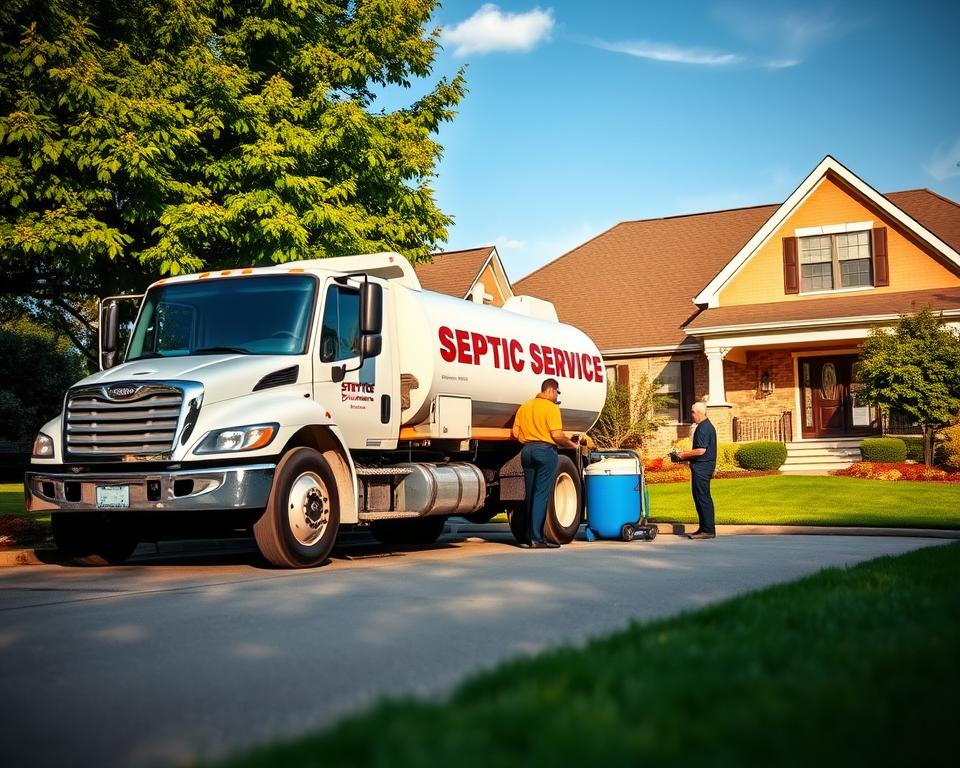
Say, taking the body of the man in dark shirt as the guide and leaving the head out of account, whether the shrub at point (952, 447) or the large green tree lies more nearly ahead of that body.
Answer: the large green tree

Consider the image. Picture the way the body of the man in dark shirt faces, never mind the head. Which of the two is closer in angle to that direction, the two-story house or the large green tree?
the large green tree

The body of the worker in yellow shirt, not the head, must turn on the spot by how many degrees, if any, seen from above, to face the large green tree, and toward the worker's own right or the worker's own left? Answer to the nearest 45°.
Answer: approximately 135° to the worker's own left

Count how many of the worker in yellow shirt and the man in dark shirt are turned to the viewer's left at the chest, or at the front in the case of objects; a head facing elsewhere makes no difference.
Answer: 1

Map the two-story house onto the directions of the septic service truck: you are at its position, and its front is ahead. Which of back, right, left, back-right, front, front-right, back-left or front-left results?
back

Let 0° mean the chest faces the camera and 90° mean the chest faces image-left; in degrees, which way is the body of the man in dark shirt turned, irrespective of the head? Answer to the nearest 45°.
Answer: approximately 90°

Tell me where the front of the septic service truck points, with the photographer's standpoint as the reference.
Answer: facing the viewer and to the left of the viewer

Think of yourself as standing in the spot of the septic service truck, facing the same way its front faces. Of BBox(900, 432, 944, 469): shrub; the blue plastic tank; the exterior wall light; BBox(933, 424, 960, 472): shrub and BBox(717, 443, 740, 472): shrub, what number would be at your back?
5

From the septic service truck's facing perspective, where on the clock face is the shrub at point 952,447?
The shrub is roughly at 6 o'clock from the septic service truck.

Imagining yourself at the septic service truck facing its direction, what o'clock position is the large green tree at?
The large green tree is roughly at 4 o'clock from the septic service truck.

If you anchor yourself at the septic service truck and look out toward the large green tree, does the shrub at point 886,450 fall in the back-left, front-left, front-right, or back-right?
front-right

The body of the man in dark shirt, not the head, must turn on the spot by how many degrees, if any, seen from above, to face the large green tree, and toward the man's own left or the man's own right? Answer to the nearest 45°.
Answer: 0° — they already face it

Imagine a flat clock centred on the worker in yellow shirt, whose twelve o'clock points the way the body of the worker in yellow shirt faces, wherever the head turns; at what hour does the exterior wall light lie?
The exterior wall light is roughly at 11 o'clock from the worker in yellow shirt.

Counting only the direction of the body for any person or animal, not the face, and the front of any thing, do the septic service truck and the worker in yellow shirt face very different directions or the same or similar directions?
very different directions

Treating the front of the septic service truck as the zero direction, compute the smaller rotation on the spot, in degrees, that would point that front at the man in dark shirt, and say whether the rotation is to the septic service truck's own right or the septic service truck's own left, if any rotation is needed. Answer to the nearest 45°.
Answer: approximately 180°

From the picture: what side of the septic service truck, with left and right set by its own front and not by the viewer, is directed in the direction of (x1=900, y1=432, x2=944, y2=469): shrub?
back

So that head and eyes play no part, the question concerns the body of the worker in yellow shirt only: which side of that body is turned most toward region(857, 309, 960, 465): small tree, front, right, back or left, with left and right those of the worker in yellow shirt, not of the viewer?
front

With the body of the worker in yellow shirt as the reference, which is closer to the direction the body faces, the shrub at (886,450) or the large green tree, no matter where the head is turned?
the shrub

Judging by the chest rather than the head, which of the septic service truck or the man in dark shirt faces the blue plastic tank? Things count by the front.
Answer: the man in dark shirt

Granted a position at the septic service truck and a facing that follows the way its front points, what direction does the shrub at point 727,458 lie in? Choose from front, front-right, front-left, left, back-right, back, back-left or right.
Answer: back

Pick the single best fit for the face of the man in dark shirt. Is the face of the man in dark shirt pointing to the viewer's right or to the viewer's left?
to the viewer's left
